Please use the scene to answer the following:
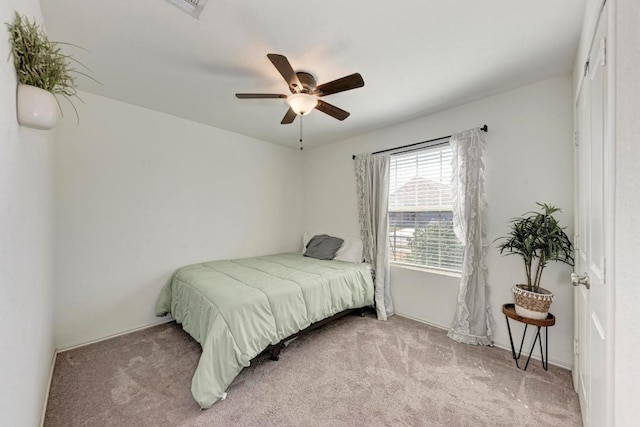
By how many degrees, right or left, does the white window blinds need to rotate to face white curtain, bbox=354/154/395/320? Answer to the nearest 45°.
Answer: approximately 45° to its right

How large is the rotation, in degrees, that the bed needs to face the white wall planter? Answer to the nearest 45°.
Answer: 0° — it already faces it

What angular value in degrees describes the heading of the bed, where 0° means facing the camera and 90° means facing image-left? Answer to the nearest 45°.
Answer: approximately 45°

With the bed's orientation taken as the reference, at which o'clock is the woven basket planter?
The woven basket planter is roughly at 8 o'clock from the bed.

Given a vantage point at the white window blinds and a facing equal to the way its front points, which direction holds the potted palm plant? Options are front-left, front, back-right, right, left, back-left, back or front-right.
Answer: left

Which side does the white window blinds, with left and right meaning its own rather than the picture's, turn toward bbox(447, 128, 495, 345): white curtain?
left

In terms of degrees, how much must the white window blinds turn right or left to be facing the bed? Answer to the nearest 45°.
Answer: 0° — it already faces it

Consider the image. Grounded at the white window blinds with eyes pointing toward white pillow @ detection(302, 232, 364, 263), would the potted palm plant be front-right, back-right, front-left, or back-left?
back-left

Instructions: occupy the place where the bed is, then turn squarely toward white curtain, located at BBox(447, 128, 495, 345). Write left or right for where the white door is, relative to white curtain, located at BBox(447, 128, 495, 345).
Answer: right

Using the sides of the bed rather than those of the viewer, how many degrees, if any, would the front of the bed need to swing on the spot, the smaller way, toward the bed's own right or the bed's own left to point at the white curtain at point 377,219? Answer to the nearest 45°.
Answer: approximately 135° to the bed's own left

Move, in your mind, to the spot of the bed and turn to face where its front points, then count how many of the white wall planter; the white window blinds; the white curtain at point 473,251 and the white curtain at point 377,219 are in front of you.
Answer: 1

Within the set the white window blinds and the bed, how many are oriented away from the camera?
0

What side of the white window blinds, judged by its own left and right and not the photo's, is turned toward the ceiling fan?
front

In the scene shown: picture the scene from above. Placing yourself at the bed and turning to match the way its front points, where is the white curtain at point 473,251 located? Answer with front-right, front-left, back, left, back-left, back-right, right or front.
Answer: back-left
